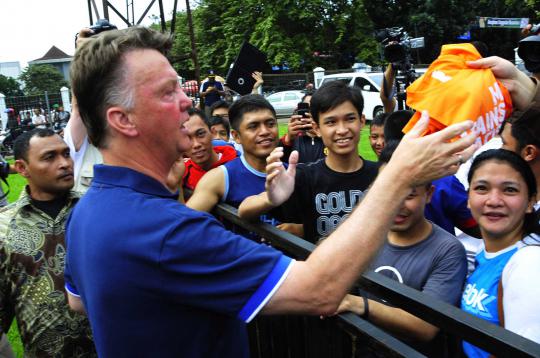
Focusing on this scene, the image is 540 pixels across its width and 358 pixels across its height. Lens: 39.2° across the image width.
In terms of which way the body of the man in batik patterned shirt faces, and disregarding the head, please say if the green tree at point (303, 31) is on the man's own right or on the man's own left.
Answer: on the man's own left

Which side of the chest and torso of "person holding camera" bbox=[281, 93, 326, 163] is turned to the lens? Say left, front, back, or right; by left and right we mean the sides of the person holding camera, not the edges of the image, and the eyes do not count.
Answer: front

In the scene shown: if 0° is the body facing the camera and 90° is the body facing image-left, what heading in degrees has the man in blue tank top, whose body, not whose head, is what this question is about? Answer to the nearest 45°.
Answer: approximately 315°

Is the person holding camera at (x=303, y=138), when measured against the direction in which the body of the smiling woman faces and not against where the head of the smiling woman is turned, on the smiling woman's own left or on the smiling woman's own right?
on the smiling woman's own right

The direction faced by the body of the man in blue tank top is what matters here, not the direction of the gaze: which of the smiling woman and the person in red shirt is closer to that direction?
the smiling woman

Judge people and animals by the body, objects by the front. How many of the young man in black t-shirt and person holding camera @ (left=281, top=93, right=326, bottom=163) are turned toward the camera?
2

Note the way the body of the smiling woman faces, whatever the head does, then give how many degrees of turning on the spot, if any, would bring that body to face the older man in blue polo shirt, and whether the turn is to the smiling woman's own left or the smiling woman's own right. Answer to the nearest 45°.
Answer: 0° — they already face them

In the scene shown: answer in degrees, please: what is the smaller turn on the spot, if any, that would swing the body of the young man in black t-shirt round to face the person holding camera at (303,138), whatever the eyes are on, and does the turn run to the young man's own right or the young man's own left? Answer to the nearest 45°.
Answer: approximately 180°

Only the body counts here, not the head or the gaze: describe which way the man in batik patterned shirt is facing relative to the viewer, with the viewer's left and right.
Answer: facing the viewer and to the right of the viewer

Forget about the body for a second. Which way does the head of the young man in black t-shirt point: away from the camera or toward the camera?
toward the camera

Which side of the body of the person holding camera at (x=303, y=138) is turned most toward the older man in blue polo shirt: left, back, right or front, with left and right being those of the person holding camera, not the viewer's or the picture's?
front

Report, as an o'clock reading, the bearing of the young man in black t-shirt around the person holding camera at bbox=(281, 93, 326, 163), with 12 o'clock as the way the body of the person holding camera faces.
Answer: The young man in black t-shirt is roughly at 12 o'clock from the person holding camera.

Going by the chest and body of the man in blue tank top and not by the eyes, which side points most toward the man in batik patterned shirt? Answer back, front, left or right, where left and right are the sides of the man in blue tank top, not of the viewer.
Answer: right

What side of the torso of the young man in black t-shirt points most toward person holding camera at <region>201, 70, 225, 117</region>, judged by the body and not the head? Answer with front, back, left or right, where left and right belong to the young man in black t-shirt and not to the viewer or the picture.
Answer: back

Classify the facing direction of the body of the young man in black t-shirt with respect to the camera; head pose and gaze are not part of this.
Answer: toward the camera
